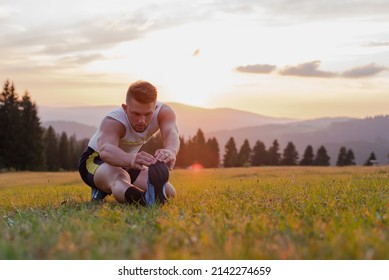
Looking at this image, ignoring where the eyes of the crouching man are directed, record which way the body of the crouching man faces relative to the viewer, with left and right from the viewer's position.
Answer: facing the viewer and to the right of the viewer
